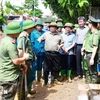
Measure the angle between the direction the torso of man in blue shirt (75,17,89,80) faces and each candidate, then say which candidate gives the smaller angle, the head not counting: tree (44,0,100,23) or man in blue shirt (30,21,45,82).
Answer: the man in blue shirt

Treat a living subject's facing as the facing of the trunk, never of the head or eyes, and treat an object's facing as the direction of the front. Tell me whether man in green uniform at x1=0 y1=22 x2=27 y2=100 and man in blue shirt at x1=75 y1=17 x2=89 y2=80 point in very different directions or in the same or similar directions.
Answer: very different directions

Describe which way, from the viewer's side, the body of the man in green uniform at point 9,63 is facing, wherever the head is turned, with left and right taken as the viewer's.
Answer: facing away from the viewer and to the right of the viewer

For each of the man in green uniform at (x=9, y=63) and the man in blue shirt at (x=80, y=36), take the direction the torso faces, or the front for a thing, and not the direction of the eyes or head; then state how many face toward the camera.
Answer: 1

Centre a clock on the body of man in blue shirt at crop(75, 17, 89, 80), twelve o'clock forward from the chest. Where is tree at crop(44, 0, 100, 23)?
The tree is roughly at 6 o'clock from the man in blue shirt.
